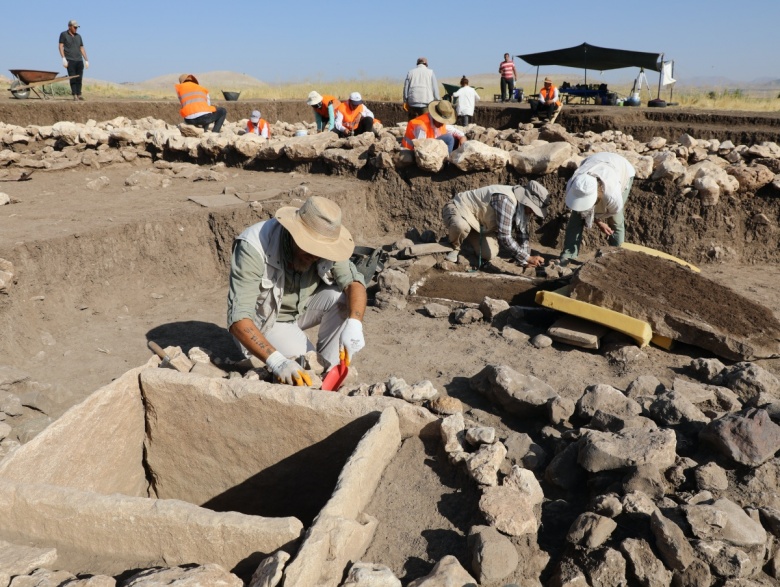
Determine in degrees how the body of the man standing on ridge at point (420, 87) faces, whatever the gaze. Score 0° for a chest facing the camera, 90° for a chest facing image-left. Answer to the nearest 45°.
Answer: approximately 180°

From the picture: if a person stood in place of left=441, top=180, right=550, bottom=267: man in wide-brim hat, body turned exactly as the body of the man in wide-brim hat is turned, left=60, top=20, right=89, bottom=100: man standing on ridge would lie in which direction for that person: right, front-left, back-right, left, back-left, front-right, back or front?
back-left

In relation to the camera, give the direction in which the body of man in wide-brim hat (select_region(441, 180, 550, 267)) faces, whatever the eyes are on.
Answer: to the viewer's right

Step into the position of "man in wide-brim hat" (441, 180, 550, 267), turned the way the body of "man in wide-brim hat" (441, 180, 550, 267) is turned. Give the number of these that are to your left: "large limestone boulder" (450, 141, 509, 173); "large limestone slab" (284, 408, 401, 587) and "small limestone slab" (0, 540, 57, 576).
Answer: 1

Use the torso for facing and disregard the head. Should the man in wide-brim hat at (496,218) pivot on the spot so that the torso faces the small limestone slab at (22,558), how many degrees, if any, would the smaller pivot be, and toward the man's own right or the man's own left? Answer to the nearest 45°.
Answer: approximately 90° to the man's own right

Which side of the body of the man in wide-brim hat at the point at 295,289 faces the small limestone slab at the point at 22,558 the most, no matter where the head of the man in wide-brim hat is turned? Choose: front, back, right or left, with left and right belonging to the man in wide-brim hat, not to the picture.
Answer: right

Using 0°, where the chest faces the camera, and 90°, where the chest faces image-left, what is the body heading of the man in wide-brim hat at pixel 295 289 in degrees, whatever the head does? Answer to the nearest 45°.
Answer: approximately 315°

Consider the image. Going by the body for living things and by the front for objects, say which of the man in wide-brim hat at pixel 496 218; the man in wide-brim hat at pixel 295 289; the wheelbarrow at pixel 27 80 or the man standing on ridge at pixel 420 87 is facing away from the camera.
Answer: the man standing on ridge

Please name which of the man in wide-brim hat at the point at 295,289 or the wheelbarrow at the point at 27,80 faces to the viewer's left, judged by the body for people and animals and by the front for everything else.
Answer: the wheelbarrow

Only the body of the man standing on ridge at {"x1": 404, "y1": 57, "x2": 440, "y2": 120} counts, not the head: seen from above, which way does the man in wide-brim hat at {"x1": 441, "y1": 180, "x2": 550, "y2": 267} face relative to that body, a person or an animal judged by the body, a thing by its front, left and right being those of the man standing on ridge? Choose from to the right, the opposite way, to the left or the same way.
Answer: to the right

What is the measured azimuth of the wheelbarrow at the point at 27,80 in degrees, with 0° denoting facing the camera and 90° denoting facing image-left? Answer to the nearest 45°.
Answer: approximately 90°

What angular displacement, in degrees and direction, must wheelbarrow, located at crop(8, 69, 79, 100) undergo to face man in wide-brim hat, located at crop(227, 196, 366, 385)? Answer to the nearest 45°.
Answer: approximately 90° to its left

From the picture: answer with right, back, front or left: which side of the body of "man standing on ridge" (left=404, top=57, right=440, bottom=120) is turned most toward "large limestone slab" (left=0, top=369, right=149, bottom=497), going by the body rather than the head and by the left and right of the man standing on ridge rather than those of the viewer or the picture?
back
